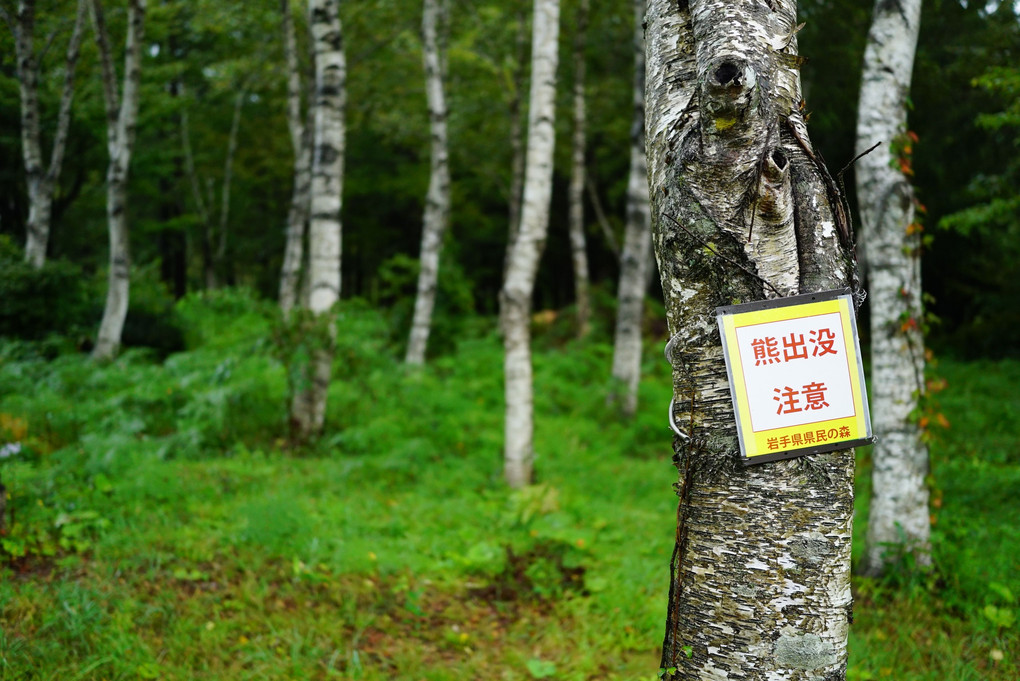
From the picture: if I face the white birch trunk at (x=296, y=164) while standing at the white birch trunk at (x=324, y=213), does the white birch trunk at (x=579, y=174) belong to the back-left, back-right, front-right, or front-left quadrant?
front-right

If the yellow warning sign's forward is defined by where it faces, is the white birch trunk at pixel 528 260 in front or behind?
behind

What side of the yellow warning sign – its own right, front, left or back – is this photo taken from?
front

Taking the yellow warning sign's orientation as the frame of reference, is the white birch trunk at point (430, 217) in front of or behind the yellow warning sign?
behind

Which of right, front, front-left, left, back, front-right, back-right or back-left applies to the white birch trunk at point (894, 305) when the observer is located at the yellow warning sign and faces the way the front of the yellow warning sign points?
back
